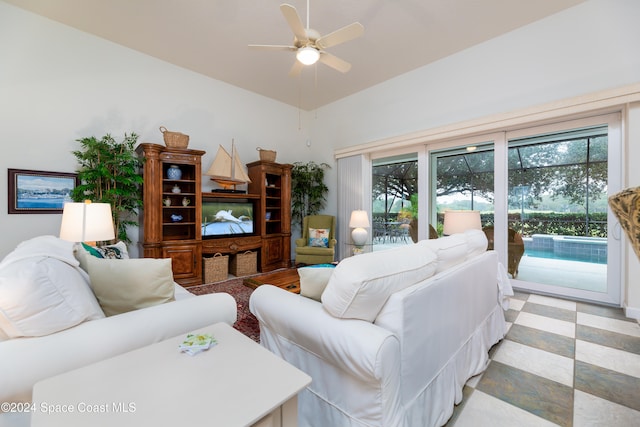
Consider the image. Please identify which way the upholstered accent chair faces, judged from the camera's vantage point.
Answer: facing the viewer

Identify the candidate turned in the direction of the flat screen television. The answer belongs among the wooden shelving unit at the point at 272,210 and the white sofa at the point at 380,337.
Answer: the white sofa

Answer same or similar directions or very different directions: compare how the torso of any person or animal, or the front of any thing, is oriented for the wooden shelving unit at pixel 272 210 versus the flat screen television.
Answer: same or similar directions

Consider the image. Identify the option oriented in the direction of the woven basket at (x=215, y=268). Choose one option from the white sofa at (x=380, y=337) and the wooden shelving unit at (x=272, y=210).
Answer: the white sofa

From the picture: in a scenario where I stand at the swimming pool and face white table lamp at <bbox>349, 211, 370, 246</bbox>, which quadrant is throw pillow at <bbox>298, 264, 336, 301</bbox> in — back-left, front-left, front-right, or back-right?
front-left

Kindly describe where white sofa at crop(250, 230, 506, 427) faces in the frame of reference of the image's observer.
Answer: facing away from the viewer and to the left of the viewer

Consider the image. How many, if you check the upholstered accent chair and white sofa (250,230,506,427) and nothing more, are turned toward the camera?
1

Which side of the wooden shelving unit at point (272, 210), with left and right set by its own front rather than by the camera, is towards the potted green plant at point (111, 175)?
right

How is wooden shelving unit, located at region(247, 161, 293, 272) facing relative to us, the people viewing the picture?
facing the viewer and to the right of the viewer

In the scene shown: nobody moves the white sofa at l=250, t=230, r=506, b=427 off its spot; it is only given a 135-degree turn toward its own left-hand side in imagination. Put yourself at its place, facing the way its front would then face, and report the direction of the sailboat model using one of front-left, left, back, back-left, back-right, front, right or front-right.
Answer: back-right

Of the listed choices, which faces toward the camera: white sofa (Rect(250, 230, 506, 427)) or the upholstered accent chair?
the upholstered accent chair

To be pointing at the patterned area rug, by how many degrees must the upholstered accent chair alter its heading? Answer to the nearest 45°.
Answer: approximately 45° to its right

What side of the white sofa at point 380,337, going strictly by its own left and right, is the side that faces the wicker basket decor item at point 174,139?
front

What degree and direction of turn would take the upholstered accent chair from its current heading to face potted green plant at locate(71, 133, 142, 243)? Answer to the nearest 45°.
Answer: approximately 45° to its right
